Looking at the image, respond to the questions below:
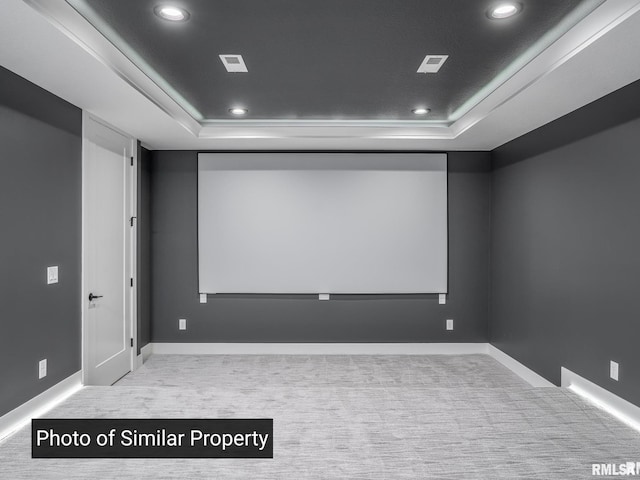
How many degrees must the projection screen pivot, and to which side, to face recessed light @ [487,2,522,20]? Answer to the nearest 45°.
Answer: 0° — it already faces it

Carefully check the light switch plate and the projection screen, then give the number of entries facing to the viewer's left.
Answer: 0

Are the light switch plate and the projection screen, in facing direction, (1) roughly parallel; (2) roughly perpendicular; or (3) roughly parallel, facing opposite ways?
roughly perpendicular

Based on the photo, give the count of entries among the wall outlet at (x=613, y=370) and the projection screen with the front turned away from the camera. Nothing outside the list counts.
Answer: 0

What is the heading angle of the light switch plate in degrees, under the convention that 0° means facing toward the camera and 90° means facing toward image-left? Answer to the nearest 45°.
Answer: approximately 315°

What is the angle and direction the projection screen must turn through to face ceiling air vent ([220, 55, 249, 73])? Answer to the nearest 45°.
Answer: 0° — it already faces it

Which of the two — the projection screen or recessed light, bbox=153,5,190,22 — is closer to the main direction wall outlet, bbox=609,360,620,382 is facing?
the recessed light

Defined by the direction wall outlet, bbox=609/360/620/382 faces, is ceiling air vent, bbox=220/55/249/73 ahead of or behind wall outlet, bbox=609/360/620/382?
ahead

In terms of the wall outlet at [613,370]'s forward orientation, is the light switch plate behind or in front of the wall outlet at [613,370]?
in front
